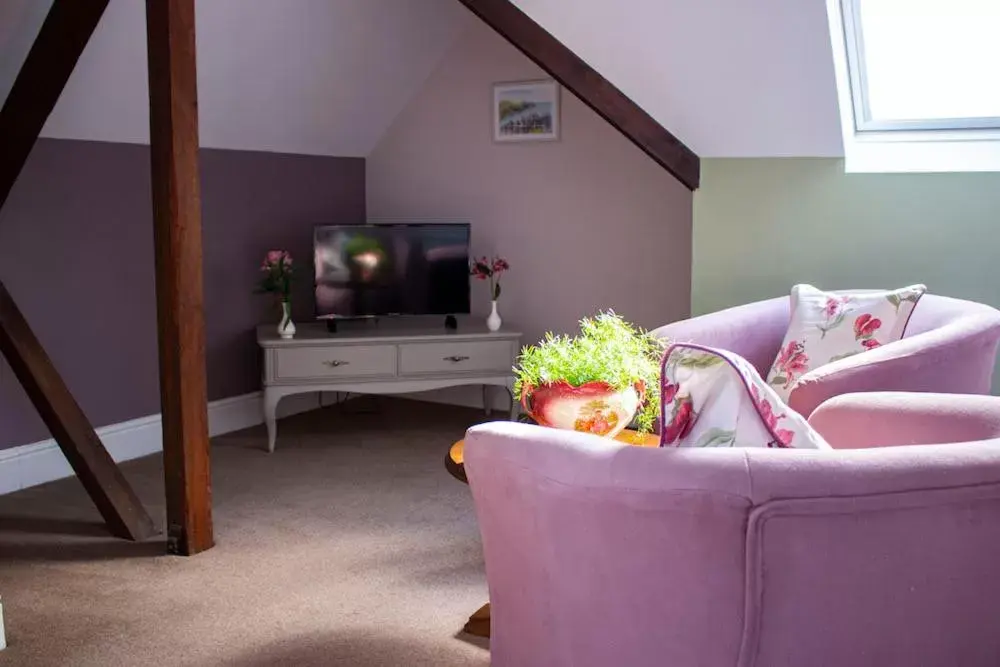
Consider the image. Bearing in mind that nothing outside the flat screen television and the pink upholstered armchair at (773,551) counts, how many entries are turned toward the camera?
1

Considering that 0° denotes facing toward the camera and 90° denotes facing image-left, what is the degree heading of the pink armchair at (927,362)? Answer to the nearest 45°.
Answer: approximately 45°

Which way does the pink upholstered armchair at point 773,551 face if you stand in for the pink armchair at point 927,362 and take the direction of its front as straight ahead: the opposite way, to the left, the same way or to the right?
to the right

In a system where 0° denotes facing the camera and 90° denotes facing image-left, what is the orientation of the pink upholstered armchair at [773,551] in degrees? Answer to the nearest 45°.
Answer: approximately 135°

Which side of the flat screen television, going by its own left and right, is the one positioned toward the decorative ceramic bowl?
front

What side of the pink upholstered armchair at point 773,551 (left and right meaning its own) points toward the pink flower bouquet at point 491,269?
front

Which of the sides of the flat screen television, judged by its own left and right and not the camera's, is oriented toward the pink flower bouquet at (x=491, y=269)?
left

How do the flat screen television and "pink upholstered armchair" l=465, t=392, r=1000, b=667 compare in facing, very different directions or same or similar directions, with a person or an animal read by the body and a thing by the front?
very different directions

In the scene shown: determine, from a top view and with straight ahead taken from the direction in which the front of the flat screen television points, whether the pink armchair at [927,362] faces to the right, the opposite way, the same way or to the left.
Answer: to the right
